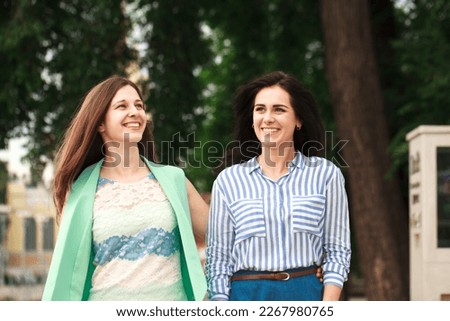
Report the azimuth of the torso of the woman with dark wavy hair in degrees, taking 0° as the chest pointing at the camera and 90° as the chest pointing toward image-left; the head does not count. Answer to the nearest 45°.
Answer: approximately 0°

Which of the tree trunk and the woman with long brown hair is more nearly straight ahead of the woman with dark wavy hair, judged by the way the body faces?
the woman with long brown hair

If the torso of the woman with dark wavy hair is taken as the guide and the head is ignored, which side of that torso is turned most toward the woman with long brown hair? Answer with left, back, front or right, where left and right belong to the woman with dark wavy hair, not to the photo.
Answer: right

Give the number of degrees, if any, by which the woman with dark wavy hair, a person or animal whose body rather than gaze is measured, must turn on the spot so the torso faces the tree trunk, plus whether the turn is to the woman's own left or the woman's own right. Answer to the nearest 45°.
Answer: approximately 180°
